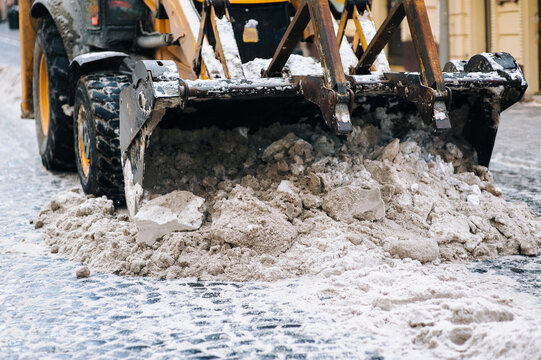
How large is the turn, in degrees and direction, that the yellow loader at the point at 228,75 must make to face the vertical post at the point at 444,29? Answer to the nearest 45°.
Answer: approximately 180°

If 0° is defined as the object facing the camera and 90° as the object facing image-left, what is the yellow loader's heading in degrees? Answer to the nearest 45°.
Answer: approximately 0°

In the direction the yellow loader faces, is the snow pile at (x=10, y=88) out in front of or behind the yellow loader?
behind
